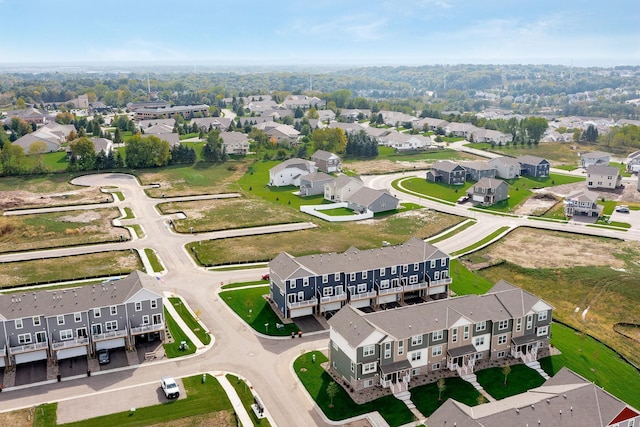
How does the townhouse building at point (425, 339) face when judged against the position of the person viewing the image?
facing the viewer and to the right of the viewer

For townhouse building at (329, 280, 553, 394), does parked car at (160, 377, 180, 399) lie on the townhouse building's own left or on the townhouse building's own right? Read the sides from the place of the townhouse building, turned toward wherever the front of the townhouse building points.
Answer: on the townhouse building's own right

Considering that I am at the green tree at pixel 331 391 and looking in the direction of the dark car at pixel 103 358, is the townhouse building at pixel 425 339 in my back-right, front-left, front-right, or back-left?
back-right

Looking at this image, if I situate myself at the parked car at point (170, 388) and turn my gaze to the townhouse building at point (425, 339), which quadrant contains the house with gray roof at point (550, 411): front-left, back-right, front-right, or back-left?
front-right

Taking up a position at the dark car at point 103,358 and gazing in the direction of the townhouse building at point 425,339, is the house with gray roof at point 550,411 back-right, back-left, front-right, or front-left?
front-right

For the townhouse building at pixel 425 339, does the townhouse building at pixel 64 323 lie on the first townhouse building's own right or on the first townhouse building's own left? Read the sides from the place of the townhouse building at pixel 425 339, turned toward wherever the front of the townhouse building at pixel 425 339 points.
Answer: on the first townhouse building's own right

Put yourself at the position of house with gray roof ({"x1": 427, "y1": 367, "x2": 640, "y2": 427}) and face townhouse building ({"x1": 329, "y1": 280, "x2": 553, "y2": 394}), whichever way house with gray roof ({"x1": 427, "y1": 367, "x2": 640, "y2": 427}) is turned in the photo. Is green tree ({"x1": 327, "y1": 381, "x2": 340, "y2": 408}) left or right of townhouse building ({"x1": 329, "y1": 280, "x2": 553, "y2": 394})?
left

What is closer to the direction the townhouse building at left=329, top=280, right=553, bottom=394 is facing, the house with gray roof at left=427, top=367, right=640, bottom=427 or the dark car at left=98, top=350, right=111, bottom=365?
the house with gray roof

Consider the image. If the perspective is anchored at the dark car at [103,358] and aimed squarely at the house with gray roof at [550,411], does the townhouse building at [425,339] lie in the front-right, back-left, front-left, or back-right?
front-left

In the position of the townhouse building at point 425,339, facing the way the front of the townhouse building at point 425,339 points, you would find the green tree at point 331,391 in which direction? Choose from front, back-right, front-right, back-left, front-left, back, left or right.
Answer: right

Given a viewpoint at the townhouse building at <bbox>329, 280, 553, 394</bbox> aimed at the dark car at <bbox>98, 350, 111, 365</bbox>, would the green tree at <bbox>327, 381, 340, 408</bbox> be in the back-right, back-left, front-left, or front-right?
front-left

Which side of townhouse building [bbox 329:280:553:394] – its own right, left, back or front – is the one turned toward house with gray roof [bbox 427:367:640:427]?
front

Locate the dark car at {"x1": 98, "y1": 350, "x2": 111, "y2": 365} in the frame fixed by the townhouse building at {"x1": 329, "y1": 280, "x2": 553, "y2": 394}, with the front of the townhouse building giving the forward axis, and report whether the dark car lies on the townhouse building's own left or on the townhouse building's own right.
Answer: on the townhouse building's own right
